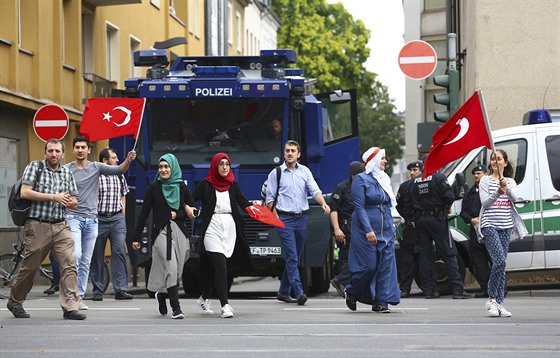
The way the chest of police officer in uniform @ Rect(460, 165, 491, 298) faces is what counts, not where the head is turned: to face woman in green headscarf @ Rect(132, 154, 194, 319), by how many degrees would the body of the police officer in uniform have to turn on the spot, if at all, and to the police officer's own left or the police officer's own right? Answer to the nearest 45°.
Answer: approximately 45° to the police officer's own right

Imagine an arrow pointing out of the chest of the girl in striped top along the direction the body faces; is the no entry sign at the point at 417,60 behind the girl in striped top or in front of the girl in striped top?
behind

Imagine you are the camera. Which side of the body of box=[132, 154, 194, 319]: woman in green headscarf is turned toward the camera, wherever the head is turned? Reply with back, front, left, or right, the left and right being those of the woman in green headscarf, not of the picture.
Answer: front

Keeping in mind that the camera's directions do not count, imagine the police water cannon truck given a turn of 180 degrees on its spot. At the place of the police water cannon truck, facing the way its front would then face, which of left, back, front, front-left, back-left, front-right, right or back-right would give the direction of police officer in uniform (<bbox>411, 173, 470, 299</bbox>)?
right

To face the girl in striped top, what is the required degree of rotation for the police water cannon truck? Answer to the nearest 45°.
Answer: approximately 45° to its left

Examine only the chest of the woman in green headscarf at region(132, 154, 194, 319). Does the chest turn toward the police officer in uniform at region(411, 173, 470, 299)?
no

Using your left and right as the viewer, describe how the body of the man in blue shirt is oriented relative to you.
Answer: facing the viewer

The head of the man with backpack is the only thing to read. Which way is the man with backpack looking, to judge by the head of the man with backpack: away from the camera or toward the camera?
toward the camera

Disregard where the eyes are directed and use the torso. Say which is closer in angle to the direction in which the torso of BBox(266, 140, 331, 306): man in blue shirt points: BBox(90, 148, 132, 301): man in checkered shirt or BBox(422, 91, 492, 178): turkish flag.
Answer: the turkish flag
